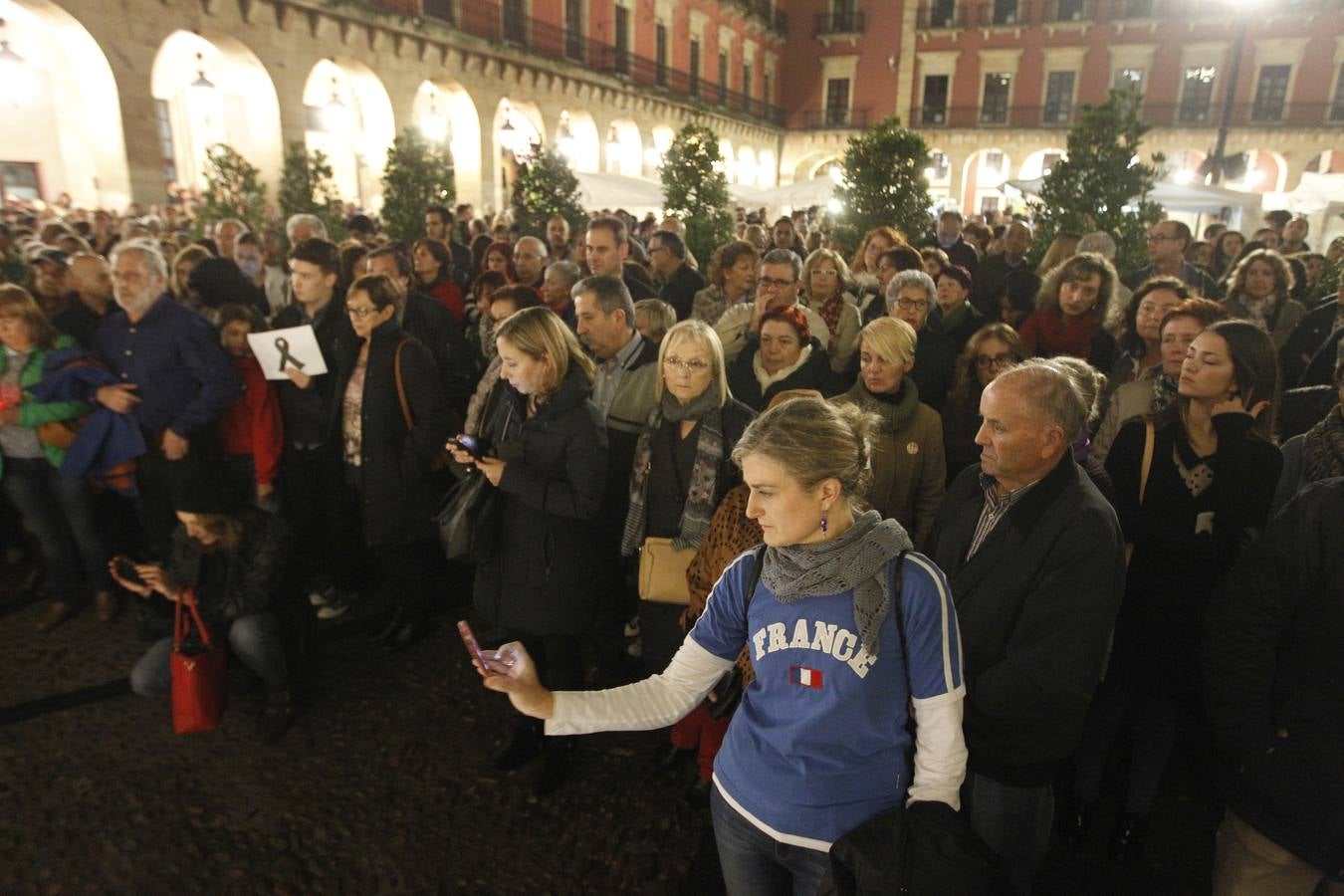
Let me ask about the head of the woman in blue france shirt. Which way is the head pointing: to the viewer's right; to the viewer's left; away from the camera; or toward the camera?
to the viewer's left

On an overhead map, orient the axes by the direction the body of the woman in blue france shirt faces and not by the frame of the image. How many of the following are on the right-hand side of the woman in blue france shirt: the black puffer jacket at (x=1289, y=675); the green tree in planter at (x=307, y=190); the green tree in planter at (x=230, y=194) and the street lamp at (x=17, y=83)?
3

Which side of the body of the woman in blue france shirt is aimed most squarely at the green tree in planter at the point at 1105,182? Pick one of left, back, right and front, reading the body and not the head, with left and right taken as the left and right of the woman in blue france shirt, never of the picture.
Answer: back

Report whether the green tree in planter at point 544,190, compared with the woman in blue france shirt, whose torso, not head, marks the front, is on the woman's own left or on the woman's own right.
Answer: on the woman's own right

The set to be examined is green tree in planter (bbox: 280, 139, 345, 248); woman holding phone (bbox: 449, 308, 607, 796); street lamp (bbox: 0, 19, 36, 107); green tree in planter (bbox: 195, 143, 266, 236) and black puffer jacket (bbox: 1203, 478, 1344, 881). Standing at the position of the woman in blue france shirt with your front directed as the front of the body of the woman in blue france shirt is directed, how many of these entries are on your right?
4

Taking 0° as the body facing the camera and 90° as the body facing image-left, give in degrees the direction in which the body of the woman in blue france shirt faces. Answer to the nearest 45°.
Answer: approximately 45°

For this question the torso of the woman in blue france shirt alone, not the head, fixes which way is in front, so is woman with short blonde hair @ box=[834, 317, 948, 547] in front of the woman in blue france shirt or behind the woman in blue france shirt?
behind

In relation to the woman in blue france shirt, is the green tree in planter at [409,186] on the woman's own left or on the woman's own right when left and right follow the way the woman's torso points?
on the woman's own right

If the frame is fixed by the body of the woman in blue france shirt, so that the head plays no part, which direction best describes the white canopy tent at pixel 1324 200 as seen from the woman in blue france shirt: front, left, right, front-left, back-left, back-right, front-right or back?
back

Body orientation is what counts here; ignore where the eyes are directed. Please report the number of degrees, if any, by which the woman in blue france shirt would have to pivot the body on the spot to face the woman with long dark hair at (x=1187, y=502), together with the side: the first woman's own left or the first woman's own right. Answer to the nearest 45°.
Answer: approximately 180°

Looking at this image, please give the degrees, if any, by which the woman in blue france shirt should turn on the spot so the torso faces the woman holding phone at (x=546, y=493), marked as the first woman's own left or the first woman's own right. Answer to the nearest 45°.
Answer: approximately 90° to the first woman's own right
